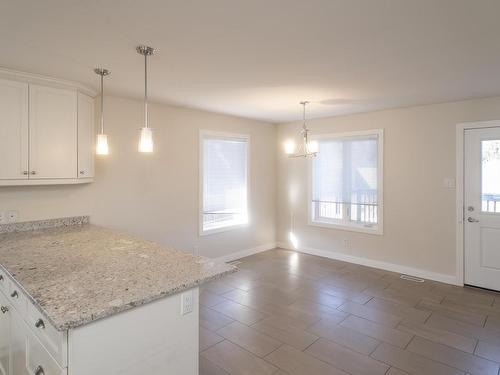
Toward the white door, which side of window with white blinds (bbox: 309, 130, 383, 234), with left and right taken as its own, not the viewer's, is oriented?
left

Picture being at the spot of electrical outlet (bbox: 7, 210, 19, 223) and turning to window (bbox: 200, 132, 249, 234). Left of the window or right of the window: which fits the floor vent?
right

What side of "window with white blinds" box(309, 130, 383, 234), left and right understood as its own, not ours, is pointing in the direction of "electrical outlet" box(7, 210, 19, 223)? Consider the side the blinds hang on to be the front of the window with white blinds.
front

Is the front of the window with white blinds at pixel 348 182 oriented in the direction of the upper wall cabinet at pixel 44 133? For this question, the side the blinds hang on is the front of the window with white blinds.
yes

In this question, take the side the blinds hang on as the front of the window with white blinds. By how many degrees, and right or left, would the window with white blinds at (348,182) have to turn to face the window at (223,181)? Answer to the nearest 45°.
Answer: approximately 45° to its right

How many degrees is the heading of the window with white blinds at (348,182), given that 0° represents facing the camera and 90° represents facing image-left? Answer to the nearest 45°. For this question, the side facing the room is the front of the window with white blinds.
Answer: approximately 45°

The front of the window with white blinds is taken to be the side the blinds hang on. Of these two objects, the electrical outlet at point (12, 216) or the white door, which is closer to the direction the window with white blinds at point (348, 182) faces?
the electrical outlet
